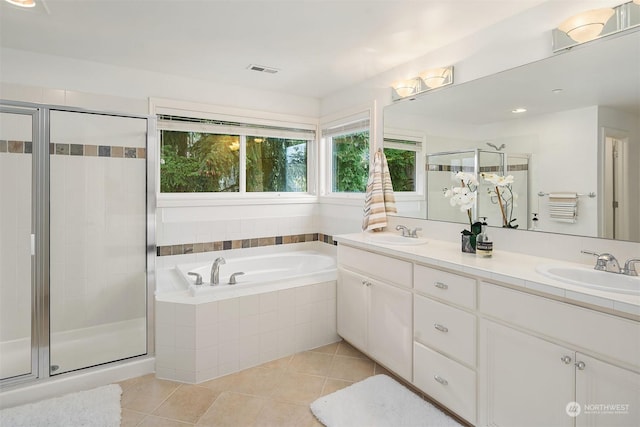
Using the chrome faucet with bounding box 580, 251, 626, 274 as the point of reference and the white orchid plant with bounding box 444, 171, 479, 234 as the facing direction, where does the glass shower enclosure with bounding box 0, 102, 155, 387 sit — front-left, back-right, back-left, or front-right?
front-left

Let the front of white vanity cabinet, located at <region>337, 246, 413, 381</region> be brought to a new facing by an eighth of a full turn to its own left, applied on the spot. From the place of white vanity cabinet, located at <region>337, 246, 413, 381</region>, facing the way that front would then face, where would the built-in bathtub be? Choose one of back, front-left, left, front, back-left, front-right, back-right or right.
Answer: right

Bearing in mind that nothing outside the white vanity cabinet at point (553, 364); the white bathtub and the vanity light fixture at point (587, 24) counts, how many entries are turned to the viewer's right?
0

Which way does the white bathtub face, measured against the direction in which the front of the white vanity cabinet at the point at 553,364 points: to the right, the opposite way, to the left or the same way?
to the left

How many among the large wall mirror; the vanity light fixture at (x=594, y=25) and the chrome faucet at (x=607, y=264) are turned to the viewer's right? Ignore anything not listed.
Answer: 0

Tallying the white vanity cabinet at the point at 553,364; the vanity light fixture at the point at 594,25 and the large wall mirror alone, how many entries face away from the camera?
0

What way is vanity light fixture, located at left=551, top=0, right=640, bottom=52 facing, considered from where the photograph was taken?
facing the viewer and to the left of the viewer

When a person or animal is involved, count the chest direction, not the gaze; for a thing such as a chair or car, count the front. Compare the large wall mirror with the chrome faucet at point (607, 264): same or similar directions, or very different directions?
same or similar directions

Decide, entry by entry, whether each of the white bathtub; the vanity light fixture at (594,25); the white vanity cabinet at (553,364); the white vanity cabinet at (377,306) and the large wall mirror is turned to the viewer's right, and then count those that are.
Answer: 0

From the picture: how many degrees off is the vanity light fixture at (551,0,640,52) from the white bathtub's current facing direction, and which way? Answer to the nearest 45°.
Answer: approximately 45° to its left

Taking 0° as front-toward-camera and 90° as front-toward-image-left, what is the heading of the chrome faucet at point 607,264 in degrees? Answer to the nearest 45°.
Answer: approximately 45°

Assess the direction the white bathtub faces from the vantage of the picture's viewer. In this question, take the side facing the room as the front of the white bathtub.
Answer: facing the viewer

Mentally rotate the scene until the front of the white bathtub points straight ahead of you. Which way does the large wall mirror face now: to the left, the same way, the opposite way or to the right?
to the right
